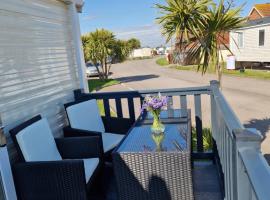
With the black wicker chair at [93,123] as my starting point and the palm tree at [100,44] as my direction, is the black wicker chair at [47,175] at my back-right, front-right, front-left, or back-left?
back-left

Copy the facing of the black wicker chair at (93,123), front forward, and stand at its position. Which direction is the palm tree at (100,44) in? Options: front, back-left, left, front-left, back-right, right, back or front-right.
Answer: back-left

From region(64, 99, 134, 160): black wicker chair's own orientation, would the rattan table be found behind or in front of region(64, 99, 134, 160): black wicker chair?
in front

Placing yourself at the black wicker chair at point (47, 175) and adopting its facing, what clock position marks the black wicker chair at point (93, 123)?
the black wicker chair at point (93, 123) is roughly at 10 o'clock from the black wicker chair at point (47, 175).

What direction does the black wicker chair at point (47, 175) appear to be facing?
to the viewer's right

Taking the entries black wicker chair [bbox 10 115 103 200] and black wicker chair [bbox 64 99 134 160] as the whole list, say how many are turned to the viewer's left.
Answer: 0

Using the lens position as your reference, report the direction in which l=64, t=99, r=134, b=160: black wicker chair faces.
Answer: facing the viewer and to the right of the viewer

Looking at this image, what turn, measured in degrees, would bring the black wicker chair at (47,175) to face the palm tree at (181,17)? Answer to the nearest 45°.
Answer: approximately 45° to its left
